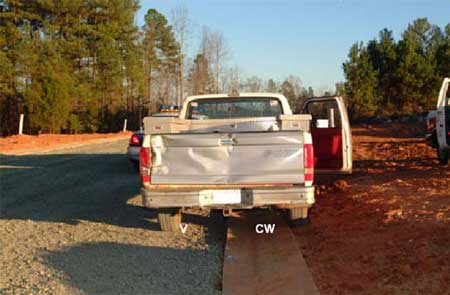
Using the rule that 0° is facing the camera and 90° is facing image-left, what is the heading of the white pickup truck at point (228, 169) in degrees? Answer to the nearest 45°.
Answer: approximately 180°
